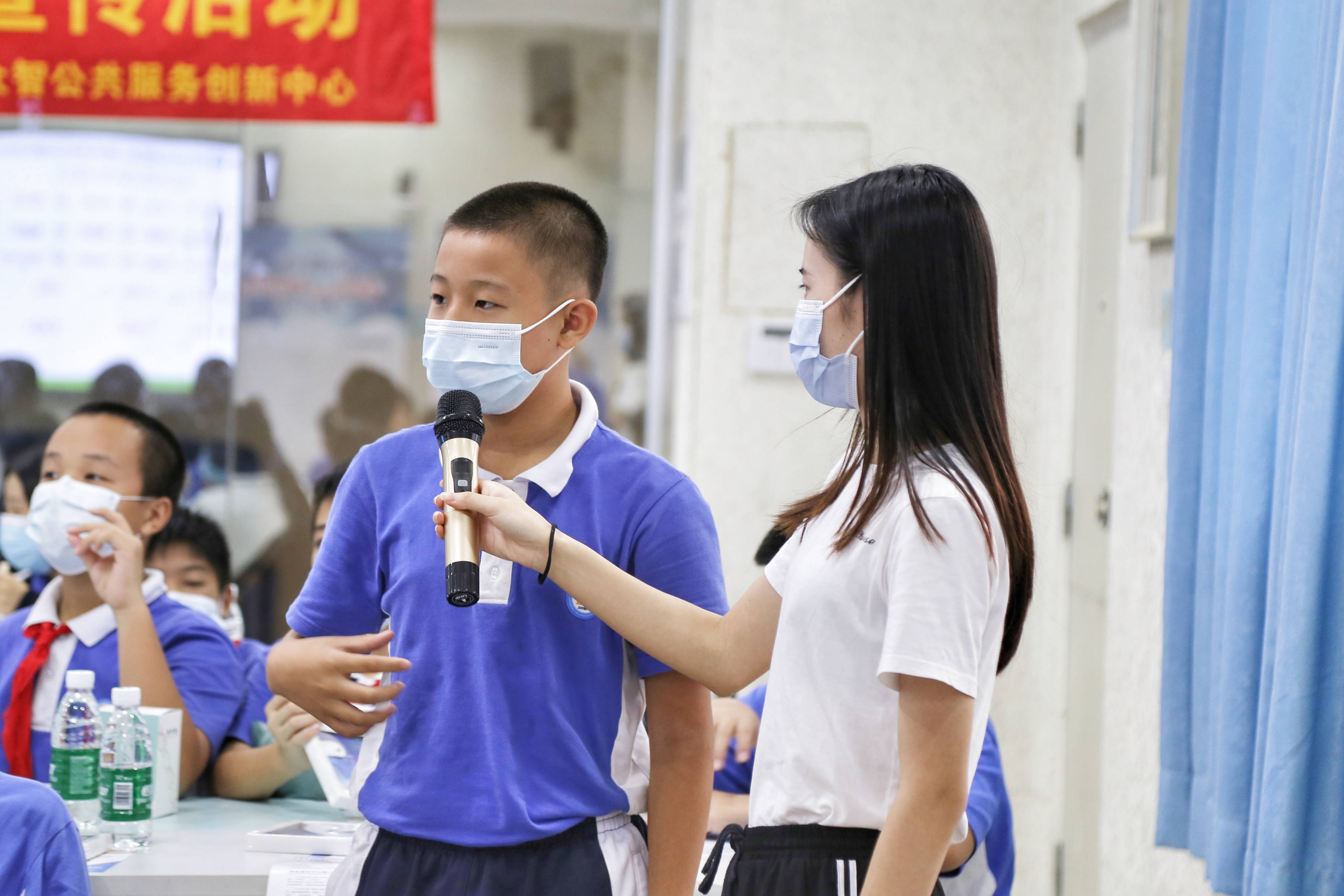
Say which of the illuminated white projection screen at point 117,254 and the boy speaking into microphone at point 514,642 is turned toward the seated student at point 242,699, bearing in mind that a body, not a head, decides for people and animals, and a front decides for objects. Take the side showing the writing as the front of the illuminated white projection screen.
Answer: the illuminated white projection screen

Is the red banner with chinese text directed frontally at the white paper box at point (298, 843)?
yes

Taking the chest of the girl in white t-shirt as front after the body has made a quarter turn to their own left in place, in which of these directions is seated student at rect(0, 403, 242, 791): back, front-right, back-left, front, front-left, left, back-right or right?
back-right

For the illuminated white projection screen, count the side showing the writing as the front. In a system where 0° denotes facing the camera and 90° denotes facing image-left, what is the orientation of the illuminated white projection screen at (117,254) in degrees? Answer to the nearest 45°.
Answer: approximately 0°

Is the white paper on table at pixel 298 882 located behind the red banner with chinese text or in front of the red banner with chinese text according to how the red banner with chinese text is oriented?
in front

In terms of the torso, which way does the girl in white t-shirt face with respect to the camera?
to the viewer's left

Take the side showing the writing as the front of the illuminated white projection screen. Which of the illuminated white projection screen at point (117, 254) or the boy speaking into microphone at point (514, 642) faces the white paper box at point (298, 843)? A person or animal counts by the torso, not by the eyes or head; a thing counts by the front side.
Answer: the illuminated white projection screen

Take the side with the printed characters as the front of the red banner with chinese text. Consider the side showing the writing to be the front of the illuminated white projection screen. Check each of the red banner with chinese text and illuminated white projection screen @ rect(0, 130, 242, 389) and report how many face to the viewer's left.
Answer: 0

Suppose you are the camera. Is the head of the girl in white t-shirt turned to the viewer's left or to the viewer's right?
to the viewer's left

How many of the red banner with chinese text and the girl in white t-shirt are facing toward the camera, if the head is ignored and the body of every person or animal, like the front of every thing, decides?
1

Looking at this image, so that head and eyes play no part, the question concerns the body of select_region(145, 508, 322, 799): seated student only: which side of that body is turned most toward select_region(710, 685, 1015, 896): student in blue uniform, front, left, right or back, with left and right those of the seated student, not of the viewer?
left

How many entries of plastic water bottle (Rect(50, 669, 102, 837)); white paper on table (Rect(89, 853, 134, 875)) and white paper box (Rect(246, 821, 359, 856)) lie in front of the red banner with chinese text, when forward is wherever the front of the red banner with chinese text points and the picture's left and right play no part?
3

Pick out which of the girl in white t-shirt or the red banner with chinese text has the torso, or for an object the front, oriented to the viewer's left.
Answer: the girl in white t-shirt

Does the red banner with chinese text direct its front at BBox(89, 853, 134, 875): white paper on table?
yes
